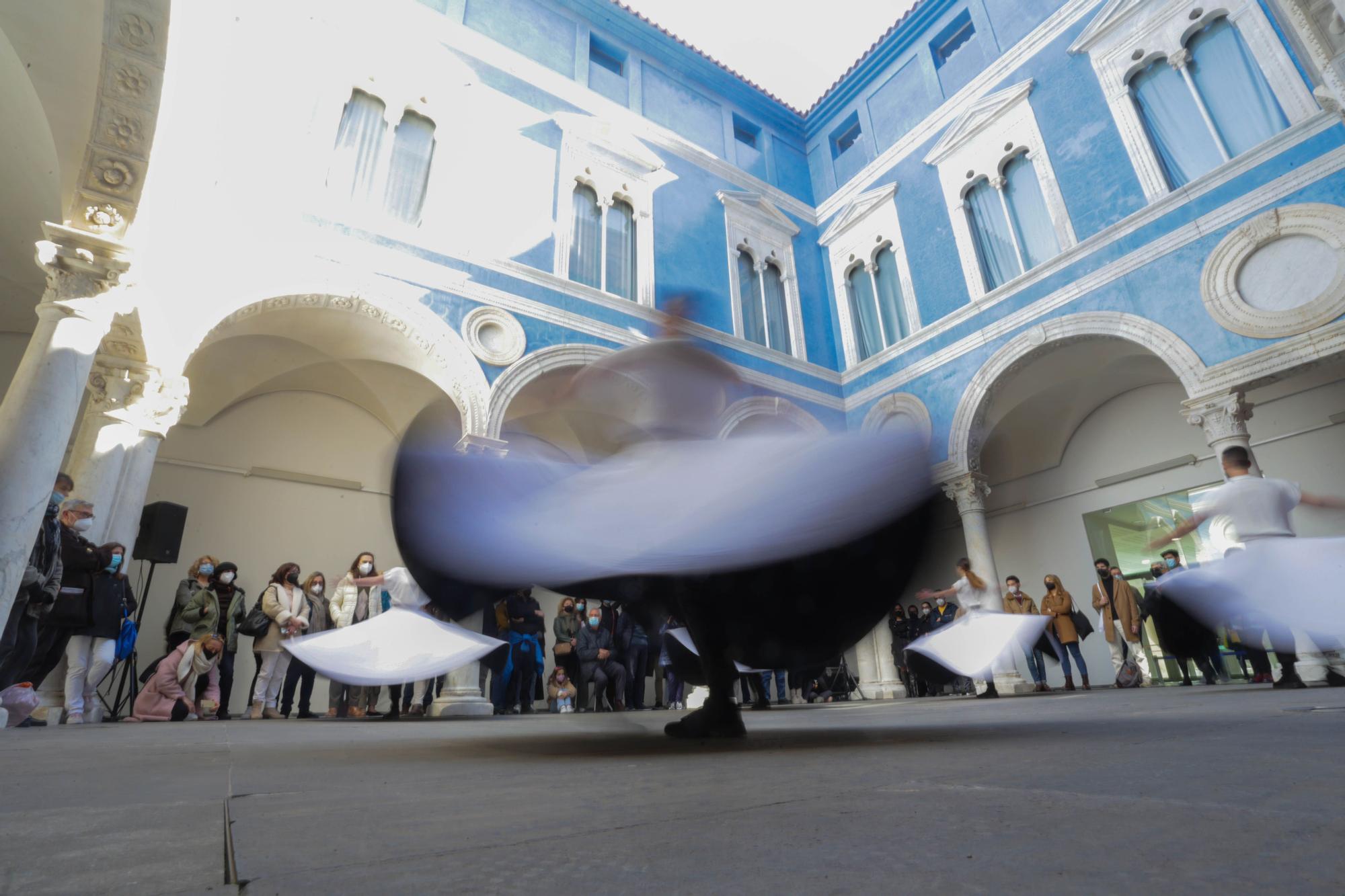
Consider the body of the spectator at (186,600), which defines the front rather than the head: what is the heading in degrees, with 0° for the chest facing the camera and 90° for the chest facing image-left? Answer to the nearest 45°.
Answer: approximately 315°

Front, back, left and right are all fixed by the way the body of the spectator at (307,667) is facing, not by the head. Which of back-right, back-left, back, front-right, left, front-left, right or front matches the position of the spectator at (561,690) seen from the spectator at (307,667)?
front-left

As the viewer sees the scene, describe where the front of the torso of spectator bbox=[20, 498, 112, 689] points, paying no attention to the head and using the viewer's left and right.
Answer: facing to the right of the viewer

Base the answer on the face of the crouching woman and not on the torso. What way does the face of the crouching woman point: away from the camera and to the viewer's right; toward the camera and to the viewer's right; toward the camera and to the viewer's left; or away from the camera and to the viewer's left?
toward the camera and to the viewer's right

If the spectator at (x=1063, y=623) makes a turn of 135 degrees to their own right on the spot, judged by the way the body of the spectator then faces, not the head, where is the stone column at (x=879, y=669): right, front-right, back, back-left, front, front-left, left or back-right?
front-left

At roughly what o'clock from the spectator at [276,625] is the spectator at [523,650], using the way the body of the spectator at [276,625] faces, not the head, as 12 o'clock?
the spectator at [523,650] is roughly at 11 o'clock from the spectator at [276,625].

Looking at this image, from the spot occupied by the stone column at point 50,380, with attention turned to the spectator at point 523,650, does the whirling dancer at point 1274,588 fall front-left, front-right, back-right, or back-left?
front-right

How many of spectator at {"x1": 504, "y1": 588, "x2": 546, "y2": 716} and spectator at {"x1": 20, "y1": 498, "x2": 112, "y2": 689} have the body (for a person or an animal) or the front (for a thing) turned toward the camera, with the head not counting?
1

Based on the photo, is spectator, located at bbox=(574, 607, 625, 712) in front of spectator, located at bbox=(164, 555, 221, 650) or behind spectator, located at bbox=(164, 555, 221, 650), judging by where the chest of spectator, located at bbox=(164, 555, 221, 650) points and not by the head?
in front

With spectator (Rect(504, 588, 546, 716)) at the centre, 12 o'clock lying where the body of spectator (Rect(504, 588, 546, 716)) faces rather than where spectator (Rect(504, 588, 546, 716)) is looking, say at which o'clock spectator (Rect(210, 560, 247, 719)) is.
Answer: spectator (Rect(210, 560, 247, 719)) is roughly at 3 o'clock from spectator (Rect(504, 588, 546, 716)).

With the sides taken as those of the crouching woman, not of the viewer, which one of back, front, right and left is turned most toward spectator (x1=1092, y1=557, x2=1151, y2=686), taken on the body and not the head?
front

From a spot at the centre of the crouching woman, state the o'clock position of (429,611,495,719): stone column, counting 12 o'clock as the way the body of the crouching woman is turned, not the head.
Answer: The stone column is roughly at 11 o'clock from the crouching woman.

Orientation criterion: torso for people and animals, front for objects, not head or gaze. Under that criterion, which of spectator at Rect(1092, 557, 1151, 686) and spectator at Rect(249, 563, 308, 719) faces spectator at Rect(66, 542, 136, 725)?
spectator at Rect(1092, 557, 1151, 686)

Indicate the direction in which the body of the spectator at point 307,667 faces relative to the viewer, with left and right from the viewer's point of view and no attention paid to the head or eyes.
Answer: facing the viewer and to the right of the viewer

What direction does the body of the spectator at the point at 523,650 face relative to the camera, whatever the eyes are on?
toward the camera

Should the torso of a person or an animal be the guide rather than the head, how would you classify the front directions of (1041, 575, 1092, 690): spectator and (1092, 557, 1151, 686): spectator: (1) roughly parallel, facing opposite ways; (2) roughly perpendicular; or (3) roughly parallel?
roughly parallel
